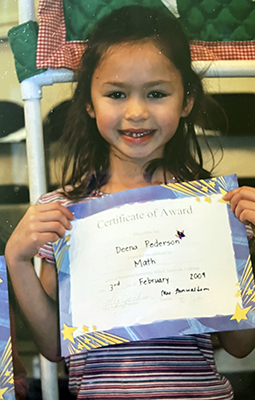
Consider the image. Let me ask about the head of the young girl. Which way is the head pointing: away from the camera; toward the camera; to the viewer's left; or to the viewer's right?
toward the camera

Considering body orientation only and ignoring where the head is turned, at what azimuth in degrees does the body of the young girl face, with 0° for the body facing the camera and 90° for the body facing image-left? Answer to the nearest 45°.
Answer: approximately 0°
